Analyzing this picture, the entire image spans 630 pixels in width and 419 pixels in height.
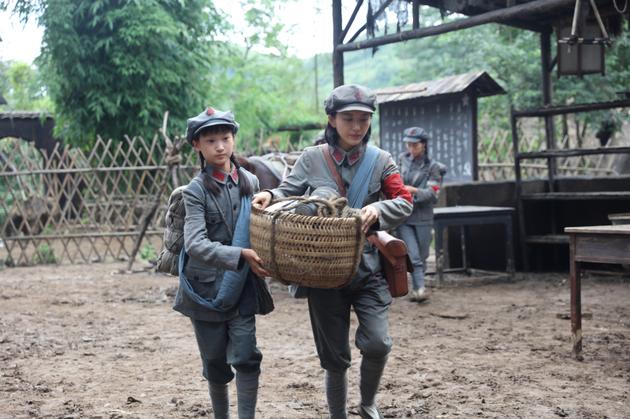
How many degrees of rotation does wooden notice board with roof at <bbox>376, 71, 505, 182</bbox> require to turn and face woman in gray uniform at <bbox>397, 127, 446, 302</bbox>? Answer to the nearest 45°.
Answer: approximately 45° to its left

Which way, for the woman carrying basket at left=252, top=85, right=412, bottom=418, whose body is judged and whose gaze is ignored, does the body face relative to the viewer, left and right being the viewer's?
facing the viewer

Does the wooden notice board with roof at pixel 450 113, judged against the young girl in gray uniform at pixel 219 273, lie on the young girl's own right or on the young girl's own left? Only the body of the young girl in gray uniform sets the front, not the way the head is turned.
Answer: on the young girl's own left

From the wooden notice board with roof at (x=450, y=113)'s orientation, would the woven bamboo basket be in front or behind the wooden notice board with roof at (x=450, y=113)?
in front

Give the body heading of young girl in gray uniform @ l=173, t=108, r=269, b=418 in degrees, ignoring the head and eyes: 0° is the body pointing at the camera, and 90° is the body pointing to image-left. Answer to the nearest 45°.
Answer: approximately 315°

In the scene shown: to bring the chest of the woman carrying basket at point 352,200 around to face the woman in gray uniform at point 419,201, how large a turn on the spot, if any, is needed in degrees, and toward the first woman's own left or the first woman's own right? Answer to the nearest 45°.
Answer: approximately 180°

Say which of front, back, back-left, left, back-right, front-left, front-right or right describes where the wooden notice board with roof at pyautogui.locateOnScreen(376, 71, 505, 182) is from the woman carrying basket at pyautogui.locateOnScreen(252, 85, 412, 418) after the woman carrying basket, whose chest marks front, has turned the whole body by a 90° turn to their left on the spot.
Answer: left

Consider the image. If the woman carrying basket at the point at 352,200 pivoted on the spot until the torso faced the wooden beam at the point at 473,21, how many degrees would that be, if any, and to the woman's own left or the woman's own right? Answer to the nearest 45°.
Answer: approximately 180°

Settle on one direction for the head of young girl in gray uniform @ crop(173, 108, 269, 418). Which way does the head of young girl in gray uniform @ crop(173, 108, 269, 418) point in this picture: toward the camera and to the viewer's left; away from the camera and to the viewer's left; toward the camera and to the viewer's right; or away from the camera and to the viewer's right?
toward the camera and to the viewer's right

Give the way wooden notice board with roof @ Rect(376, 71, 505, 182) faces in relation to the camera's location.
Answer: facing the viewer and to the left of the viewer

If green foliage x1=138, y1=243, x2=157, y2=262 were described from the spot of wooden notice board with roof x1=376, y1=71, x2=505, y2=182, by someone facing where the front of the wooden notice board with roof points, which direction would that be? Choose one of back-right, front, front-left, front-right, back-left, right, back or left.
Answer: front-right

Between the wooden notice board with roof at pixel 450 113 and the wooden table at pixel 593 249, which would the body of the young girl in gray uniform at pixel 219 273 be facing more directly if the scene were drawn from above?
the wooden table
